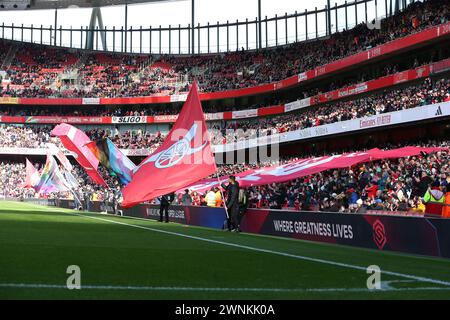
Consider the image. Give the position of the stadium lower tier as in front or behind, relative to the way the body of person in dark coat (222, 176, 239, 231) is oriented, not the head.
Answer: behind

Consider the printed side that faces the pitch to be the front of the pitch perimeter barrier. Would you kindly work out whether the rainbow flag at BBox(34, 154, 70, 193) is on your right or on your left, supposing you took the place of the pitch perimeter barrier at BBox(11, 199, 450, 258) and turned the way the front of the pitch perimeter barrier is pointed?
on your right

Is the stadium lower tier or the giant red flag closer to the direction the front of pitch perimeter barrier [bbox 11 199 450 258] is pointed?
the giant red flag

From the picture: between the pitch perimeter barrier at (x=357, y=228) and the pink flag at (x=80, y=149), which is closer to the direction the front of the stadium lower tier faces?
the pitch perimeter barrier

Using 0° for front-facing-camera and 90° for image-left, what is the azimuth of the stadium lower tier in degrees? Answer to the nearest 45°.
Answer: approximately 45°

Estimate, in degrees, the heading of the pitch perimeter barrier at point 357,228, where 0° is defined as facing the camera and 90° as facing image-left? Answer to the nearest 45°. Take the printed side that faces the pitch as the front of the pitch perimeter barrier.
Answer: approximately 45°

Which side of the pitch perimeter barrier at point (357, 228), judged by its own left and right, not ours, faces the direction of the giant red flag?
right

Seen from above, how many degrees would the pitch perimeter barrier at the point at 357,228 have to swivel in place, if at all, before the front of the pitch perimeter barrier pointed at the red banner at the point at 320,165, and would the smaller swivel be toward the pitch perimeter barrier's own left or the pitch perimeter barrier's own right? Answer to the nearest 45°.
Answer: approximately 135° to the pitch perimeter barrier's own right

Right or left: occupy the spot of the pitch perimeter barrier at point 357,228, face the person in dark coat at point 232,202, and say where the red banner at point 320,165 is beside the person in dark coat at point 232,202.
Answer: right
